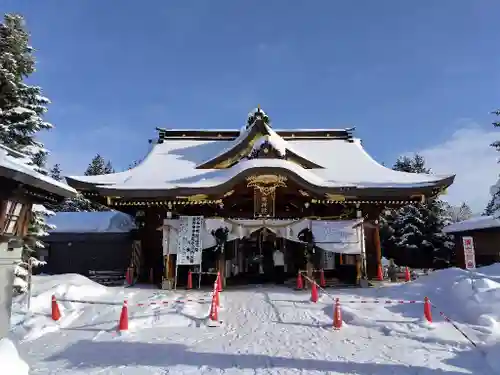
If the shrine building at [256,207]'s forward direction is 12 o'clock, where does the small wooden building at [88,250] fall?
The small wooden building is roughly at 4 o'clock from the shrine building.

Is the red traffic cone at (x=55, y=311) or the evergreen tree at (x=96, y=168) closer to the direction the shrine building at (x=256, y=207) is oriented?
the red traffic cone

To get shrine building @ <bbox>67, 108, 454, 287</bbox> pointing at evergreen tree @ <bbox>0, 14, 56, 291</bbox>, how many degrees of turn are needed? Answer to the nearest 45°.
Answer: approximately 45° to its right

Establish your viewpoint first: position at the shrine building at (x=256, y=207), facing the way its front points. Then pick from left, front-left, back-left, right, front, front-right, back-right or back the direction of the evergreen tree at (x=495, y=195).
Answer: left

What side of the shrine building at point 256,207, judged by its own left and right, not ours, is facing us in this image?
front

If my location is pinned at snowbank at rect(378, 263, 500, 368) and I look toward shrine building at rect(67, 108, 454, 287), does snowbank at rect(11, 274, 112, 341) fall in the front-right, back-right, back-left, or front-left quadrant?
front-left

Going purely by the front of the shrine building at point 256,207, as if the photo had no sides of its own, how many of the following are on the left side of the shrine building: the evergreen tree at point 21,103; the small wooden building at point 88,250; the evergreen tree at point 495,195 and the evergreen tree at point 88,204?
1

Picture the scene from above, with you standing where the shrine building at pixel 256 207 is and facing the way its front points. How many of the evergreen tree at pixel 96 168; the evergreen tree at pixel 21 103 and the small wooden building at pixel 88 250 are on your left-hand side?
0

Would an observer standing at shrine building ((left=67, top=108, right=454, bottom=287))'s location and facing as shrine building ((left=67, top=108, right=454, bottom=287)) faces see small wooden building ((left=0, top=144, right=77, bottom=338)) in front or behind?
in front

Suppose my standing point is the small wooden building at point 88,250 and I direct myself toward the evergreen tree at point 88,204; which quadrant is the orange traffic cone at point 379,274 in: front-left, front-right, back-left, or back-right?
back-right

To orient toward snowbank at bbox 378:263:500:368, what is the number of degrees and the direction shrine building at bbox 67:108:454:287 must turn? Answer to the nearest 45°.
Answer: approximately 45° to its left

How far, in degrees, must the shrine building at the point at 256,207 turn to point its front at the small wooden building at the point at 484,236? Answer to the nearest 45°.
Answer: approximately 135° to its left

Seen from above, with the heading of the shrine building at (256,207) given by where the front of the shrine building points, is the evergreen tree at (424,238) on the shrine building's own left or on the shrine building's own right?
on the shrine building's own left

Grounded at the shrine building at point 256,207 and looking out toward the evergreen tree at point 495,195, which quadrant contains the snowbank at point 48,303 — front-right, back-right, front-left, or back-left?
back-right

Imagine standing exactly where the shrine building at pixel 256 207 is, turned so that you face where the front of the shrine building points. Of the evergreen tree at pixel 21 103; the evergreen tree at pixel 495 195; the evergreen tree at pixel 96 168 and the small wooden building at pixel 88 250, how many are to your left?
1

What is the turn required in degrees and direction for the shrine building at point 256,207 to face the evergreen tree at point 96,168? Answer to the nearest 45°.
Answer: approximately 135° to its right

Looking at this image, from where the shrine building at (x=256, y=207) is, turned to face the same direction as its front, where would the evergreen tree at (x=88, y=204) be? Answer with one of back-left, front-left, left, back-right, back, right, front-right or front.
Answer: back-right
